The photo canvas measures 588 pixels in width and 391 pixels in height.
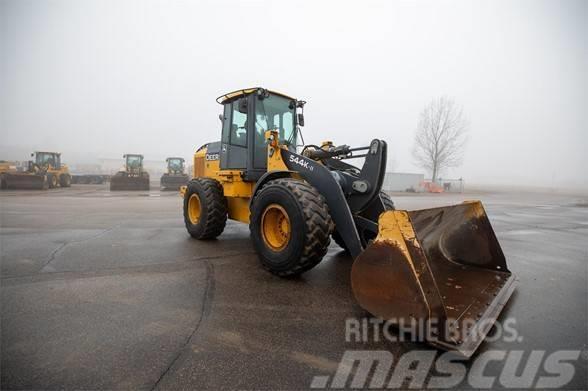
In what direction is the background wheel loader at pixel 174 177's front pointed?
toward the camera

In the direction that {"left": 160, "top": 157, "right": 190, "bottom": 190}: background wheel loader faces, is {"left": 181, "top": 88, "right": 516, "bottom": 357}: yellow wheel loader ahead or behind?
ahead

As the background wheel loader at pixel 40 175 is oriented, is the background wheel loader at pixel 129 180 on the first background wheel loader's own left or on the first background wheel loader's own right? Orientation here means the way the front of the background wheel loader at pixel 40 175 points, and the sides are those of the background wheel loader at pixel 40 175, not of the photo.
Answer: on the first background wheel loader's own left

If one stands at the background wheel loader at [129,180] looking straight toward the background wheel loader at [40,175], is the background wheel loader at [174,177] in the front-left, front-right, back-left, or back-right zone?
back-right

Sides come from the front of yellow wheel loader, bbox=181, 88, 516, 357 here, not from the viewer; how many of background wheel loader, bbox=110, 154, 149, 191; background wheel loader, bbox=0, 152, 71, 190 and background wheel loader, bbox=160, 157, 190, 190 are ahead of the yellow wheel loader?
0

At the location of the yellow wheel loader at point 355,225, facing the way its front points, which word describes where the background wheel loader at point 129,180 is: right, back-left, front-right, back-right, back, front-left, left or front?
back

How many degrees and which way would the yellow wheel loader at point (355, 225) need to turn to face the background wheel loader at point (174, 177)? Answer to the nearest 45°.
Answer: approximately 180°

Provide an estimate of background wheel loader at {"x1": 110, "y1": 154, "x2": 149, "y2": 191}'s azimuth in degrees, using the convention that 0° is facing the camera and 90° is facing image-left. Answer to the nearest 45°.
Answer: approximately 0°

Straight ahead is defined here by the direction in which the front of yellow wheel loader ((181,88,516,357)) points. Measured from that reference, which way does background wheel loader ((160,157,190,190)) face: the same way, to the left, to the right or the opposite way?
the same way

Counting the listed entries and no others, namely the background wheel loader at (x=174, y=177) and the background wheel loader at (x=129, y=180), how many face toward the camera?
2

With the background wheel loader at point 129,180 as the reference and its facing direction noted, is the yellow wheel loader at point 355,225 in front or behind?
in front

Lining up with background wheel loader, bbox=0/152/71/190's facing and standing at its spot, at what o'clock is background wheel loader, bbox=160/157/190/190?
background wheel loader, bbox=160/157/190/190 is roughly at 8 o'clock from background wheel loader, bbox=0/152/71/190.

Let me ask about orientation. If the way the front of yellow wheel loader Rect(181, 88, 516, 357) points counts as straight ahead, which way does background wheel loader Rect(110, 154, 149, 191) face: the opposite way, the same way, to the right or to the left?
the same way
